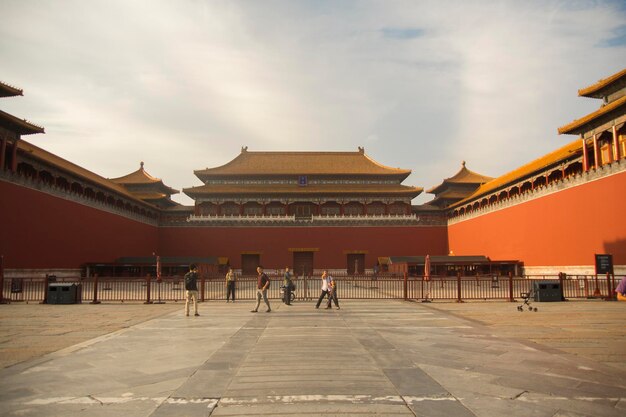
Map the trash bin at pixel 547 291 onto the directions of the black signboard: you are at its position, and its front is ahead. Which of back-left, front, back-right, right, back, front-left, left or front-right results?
front-right

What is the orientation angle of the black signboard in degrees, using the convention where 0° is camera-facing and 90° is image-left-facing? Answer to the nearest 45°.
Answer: approximately 0°

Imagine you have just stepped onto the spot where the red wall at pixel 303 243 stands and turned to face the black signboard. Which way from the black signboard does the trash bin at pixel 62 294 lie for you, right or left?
right

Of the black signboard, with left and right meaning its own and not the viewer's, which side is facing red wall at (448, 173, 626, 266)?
back

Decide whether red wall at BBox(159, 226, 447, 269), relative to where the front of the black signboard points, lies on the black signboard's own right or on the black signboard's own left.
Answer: on the black signboard's own right

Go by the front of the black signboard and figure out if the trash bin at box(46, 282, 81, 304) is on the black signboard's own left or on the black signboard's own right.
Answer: on the black signboard's own right

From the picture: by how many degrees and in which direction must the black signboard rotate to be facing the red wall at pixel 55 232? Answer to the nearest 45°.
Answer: approximately 90° to its right

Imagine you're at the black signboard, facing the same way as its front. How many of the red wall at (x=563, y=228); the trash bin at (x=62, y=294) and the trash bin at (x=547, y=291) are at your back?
1
